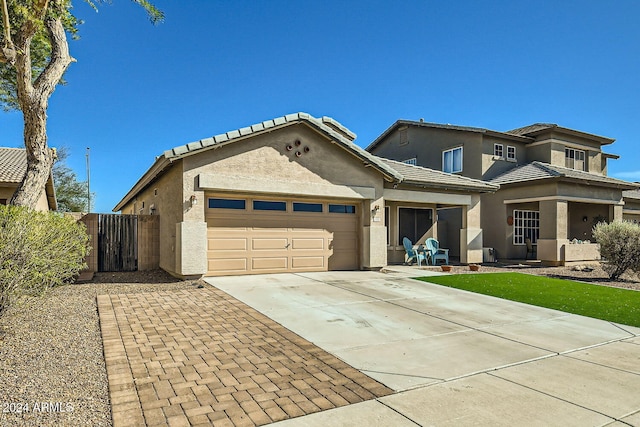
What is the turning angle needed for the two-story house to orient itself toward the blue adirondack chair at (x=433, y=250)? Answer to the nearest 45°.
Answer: approximately 90° to its right

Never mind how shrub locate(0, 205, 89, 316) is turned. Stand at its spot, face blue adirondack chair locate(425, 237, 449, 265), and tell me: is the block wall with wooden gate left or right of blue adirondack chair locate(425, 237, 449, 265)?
left

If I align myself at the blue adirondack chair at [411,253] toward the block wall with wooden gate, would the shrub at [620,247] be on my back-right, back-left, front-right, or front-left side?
back-left

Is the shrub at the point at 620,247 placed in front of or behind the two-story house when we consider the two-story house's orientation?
in front

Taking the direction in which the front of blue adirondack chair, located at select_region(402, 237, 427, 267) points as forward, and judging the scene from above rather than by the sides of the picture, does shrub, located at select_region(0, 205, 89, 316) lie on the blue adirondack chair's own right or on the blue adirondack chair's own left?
on the blue adirondack chair's own right

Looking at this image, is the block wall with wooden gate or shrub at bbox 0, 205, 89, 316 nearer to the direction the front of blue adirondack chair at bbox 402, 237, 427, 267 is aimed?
the shrub

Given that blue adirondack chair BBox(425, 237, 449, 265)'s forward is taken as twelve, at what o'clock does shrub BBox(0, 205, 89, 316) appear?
The shrub is roughly at 2 o'clock from the blue adirondack chair.

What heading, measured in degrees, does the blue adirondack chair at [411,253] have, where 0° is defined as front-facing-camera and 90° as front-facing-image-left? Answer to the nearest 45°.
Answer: approximately 315°

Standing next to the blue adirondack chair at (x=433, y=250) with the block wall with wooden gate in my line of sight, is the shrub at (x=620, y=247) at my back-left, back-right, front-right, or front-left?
back-left

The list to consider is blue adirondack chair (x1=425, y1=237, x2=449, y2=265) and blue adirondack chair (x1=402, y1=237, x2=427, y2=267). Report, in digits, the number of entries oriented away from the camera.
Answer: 0

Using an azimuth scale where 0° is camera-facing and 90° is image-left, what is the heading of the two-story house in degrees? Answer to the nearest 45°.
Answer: approximately 315°

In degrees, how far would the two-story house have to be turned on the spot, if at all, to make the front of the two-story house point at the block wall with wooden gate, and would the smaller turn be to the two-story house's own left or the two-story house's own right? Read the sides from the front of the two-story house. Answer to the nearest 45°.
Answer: approximately 90° to the two-story house's own right
